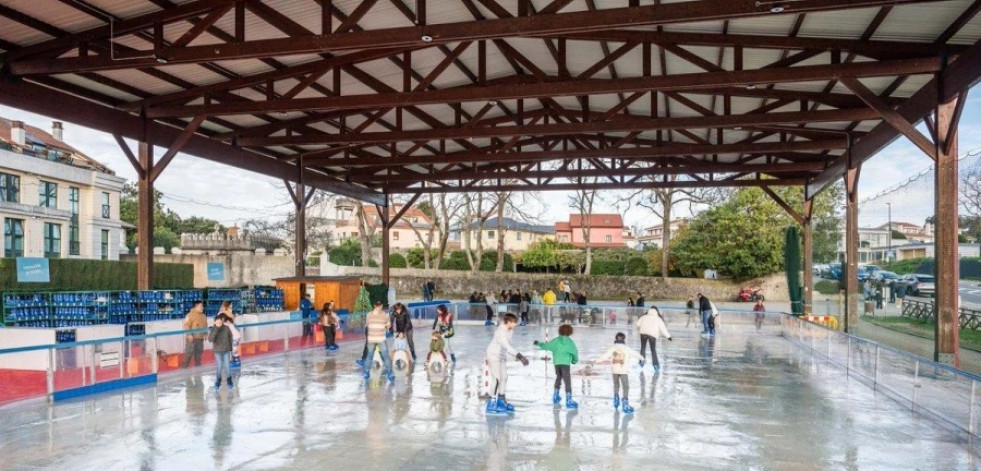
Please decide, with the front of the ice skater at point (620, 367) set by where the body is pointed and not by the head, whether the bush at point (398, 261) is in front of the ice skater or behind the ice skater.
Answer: in front

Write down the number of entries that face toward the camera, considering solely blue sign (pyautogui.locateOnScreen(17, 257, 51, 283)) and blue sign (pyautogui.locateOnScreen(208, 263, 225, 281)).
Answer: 2

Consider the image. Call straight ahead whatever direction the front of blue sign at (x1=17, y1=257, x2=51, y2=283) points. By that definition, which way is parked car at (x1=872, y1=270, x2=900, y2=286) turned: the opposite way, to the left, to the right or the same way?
to the right

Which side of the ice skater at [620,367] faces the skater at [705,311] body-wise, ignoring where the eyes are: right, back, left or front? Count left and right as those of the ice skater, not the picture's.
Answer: front

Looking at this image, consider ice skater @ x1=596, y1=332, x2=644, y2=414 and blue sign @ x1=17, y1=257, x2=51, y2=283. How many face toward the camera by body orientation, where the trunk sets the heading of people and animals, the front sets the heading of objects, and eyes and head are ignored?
1
